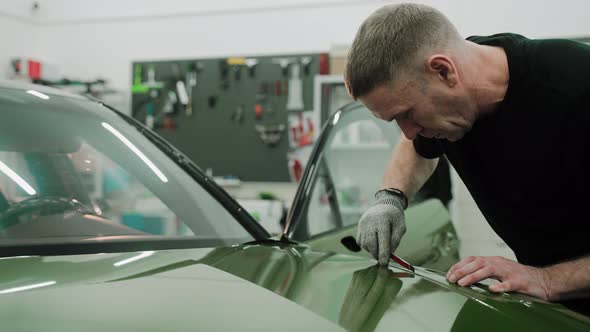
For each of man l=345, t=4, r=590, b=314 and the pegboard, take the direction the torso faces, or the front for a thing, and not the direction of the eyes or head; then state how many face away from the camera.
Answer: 0

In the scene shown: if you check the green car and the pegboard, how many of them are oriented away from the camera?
0

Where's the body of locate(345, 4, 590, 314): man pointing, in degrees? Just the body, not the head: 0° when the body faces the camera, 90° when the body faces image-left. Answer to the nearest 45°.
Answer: approximately 45°

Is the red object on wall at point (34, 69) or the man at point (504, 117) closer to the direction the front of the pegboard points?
the man

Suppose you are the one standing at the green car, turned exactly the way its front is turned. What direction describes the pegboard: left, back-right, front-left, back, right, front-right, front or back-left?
back-left

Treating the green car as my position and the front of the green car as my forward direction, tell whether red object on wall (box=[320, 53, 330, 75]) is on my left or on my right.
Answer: on my left

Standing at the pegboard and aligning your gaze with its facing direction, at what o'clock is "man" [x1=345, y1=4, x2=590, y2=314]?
The man is roughly at 12 o'clock from the pegboard.

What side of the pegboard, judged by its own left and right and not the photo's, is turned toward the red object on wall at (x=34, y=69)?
right

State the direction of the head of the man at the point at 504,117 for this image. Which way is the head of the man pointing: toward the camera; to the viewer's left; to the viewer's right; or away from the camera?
to the viewer's left

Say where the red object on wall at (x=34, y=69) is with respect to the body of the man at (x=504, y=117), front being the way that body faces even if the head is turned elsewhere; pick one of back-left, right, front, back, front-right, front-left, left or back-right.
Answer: right
